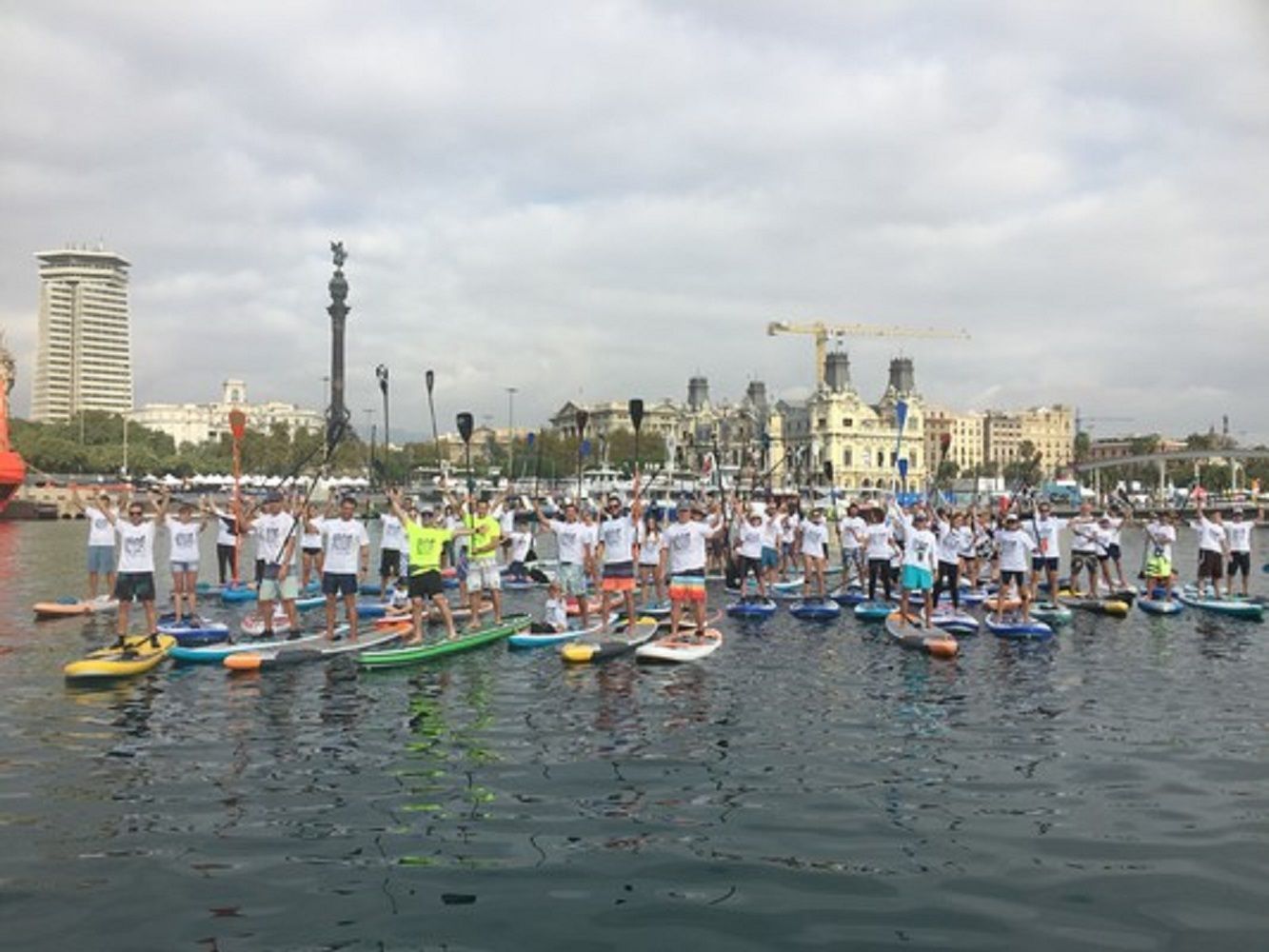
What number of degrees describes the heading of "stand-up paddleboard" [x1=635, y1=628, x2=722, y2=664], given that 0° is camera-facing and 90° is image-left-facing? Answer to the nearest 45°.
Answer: approximately 45°

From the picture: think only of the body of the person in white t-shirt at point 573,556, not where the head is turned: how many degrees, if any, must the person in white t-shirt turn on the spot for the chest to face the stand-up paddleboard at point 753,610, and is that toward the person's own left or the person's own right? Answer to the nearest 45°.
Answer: approximately 135° to the person's own left

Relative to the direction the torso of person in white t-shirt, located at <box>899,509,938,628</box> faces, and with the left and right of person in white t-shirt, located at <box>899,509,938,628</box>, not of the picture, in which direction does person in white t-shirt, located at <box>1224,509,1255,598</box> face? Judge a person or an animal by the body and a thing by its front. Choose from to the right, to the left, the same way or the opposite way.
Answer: the same way

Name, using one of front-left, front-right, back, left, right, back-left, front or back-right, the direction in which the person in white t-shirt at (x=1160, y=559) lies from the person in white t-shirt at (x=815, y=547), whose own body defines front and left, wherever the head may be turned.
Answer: left

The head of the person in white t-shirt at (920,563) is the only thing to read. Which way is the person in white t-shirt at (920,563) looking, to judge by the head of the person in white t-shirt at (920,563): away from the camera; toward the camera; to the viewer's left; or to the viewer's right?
toward the camera

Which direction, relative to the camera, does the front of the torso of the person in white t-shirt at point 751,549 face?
toward the camera

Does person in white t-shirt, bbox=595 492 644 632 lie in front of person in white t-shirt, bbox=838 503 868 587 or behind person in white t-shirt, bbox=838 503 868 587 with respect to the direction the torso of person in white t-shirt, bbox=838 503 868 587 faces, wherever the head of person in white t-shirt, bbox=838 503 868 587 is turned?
in front

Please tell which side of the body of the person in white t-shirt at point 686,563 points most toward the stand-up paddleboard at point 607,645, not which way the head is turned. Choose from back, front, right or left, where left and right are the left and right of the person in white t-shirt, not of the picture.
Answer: right

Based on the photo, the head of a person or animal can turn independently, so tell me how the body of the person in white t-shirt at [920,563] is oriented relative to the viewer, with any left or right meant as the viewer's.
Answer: facing the viewer

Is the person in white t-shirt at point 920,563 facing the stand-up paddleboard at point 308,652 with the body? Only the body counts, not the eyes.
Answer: no

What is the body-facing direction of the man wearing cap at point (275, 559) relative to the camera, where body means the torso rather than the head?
toward the camera

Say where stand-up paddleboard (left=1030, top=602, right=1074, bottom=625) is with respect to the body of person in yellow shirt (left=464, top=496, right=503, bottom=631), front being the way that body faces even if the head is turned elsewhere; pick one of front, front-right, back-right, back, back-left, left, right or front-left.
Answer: left

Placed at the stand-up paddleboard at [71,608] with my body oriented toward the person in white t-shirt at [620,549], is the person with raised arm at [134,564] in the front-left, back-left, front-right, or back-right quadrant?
front-right

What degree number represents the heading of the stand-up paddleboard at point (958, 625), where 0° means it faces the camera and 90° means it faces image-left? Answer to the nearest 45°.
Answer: approximately 315°

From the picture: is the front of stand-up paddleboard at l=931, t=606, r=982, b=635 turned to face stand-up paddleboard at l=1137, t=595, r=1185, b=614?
no

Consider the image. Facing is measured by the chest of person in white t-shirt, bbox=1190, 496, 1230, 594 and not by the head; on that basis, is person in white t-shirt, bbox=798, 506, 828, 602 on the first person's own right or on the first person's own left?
on the first person's own right

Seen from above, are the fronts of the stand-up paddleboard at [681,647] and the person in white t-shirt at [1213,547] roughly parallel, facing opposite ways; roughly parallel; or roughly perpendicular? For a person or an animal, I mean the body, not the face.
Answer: roughly parallel

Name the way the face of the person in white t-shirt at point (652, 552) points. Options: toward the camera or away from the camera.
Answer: toward the camera
